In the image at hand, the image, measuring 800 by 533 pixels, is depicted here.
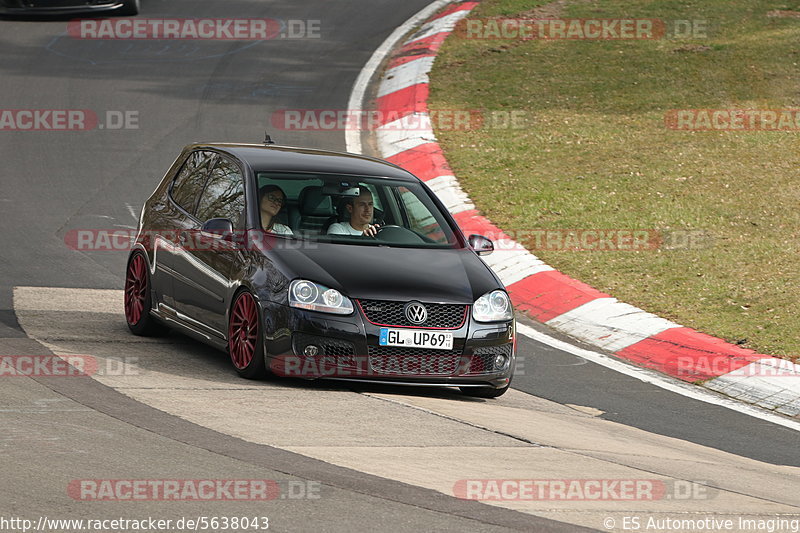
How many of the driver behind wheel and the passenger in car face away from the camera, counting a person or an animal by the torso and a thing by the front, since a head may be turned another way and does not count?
0

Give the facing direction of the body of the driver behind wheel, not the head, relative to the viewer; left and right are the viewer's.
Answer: facing the viewer and to the right of the viewer

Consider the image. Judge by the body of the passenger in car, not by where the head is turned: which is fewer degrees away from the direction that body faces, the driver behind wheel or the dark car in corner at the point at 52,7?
the driver behind wheel

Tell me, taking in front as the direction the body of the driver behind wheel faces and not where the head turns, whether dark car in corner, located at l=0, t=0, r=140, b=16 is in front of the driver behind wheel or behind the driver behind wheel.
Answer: behind

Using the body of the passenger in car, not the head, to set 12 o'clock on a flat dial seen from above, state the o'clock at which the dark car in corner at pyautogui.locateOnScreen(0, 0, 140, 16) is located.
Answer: The dark car in corner is roughly at 7 o'clock from the passenger in car.

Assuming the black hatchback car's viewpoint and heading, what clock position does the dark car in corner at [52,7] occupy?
The dark car in corner is roughly at 7 o'clock from the black hatchback car.

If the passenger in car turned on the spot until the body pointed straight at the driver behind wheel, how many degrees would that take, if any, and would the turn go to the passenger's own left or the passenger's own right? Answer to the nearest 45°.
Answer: approximately 45° to the passenger's own left
